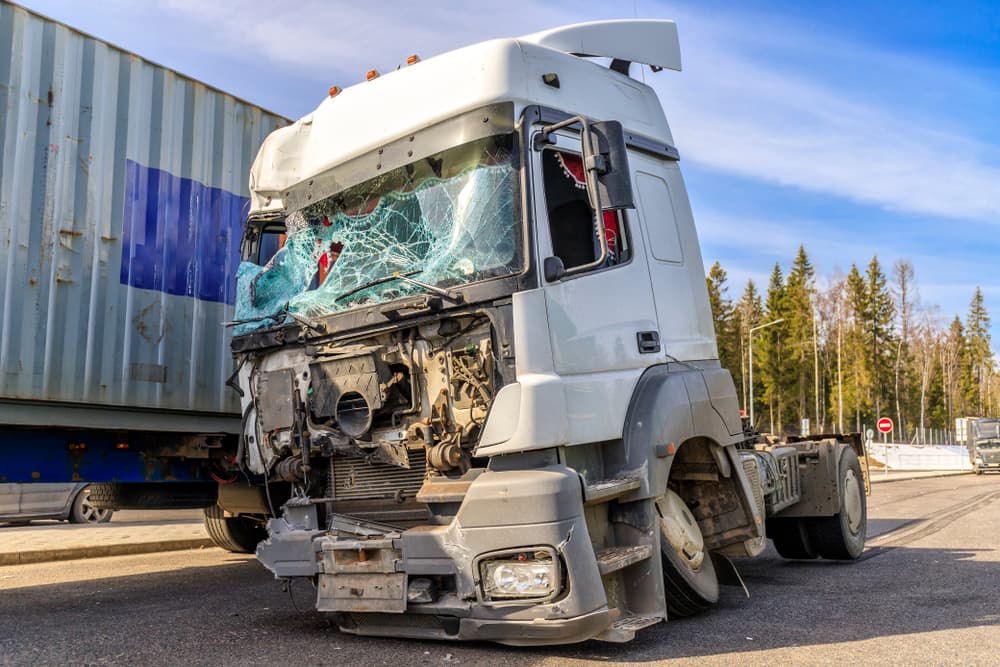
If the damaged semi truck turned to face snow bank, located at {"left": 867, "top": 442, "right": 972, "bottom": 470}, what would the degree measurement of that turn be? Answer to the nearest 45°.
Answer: approximately 180°

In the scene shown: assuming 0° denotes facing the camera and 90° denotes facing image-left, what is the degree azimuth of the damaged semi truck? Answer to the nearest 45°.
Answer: approximately 45°

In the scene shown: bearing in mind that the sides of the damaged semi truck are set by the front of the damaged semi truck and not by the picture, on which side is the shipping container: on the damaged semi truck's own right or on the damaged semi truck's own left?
on the damaged semi truck's own right

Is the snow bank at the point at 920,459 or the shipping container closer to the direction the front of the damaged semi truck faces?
the shipping container
